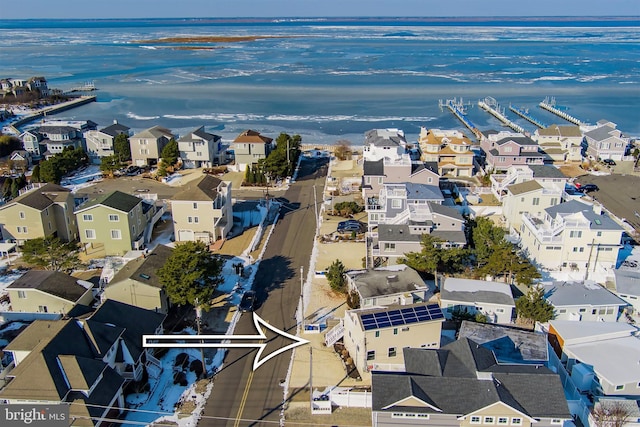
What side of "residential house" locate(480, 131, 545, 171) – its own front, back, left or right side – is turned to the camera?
front

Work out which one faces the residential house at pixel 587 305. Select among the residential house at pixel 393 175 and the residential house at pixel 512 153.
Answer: the residential house at pixel 512 153

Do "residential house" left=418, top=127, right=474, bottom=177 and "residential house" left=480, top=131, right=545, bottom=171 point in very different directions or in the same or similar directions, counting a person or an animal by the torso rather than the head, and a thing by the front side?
same or similar directions

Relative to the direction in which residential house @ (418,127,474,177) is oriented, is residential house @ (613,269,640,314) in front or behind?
in front

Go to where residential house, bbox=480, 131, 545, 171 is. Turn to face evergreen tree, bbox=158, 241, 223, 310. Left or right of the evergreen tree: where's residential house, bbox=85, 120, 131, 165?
right

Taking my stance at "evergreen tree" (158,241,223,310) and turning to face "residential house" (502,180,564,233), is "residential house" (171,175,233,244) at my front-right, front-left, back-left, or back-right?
front-left

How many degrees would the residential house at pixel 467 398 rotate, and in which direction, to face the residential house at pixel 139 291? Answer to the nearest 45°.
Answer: approximately 90° to its right

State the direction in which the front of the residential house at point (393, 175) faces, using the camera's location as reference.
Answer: facing to the left of the viewer

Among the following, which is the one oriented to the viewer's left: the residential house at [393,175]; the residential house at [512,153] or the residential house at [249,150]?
the residential house at [393,175]

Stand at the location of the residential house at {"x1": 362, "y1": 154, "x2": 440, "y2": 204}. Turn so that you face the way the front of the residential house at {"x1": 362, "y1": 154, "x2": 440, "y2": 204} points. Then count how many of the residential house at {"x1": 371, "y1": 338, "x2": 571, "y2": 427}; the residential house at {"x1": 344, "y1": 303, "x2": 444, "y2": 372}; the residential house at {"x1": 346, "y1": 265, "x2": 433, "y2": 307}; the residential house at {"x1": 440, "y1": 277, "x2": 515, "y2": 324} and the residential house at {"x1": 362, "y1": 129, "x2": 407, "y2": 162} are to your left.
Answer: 4

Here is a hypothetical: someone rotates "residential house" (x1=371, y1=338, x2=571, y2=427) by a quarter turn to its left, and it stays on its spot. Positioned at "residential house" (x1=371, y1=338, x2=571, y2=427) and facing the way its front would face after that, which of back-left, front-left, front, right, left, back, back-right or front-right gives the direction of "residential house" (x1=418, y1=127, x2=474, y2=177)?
left

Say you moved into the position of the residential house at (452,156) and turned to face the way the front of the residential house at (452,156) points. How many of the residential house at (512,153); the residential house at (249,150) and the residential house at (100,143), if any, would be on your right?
2

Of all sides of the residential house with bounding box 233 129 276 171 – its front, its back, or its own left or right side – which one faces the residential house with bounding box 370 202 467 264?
front

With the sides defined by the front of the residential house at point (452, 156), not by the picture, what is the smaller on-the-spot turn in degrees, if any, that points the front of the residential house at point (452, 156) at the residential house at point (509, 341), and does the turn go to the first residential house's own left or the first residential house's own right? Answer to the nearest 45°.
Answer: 0° — it already faces it
